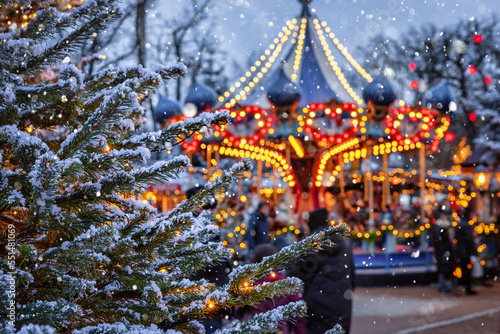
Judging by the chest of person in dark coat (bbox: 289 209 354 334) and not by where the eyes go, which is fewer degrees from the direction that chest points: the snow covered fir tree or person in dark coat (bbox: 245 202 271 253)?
the person in dark coat

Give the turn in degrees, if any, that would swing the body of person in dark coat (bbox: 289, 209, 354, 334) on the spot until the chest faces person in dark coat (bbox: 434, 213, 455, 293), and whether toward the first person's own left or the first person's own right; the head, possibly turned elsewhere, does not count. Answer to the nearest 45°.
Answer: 0° — they already face them

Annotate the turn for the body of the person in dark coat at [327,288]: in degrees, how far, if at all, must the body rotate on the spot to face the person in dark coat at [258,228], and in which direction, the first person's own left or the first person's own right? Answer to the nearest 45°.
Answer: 0° — they already face them

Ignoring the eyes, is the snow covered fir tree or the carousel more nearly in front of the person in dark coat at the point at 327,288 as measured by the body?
the carousel

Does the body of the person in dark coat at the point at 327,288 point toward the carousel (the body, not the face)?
yes

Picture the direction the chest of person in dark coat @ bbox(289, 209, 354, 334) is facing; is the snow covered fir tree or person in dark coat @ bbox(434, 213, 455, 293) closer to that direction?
the person in dark coat

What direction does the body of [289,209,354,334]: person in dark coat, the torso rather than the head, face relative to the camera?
away from the camera

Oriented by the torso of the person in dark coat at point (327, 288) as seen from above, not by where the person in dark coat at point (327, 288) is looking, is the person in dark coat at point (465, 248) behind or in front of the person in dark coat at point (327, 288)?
in front

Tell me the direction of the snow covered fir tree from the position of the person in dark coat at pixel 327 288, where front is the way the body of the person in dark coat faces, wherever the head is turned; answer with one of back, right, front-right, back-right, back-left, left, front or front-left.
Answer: back

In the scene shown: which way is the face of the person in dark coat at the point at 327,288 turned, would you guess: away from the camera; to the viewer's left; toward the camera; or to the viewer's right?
away from the camera

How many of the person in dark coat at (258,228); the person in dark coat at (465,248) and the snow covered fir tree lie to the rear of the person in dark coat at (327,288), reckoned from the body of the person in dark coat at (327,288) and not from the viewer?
1
